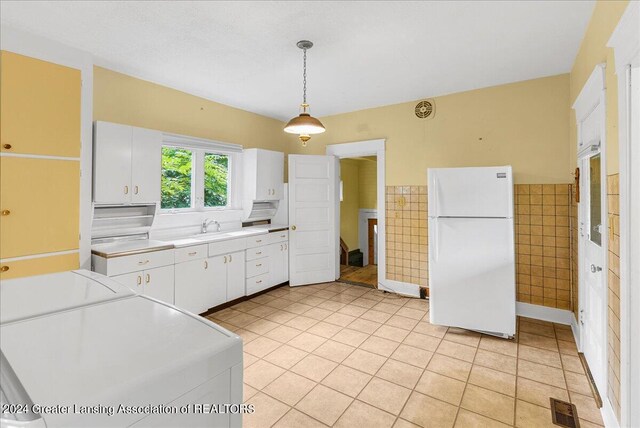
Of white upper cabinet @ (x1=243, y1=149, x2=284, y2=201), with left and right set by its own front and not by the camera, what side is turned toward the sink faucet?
right

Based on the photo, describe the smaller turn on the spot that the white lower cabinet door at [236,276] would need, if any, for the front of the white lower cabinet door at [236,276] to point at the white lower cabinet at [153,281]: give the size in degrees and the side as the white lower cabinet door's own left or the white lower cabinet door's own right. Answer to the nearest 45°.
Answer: approximately 90° to the white lower cabinet door's own right

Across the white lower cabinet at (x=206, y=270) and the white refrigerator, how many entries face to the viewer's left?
0

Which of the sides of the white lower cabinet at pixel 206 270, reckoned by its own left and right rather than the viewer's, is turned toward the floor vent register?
front

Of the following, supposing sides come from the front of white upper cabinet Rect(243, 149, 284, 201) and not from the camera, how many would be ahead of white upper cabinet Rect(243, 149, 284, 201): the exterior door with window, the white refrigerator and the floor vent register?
3

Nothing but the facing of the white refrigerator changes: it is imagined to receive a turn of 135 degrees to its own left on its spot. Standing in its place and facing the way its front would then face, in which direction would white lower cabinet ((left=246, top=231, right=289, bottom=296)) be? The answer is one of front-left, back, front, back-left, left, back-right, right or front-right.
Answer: back-left

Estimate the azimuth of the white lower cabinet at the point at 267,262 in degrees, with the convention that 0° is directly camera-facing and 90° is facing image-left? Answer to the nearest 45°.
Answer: approximately 315°

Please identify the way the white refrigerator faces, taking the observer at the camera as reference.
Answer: facing the viewer

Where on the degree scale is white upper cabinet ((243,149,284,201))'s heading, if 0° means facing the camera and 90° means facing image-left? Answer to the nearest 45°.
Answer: approximately 315°

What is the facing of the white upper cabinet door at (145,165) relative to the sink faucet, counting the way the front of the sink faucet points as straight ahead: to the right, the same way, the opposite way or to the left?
the same way

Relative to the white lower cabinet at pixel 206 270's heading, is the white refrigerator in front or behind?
in front

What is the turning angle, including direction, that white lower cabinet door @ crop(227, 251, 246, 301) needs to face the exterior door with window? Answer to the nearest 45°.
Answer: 0° — it already faces it

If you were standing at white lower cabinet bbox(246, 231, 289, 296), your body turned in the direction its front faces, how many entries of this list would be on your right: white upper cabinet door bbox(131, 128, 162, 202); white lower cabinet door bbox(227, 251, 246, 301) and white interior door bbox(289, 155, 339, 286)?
2

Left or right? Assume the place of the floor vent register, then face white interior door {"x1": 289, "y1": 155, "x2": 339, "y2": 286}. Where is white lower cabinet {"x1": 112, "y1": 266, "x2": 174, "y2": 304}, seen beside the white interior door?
left

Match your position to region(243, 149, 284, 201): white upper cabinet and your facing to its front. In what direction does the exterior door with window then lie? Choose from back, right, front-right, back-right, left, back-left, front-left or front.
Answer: front

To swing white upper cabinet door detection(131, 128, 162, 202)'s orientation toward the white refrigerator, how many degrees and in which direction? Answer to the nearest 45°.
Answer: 0° — it already faces it

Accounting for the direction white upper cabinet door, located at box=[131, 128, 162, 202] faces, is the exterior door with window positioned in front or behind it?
in front

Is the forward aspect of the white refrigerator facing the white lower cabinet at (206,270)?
no

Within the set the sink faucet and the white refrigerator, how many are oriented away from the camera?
0
